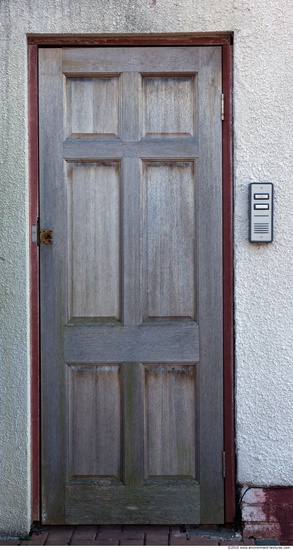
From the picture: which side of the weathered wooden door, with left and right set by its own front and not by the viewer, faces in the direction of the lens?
front

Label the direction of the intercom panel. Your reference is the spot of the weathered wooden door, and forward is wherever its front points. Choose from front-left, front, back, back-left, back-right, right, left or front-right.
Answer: left

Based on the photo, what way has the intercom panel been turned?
toward the camera

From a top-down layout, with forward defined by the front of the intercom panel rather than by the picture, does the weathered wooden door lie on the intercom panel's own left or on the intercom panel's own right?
on the intercom panel's own right

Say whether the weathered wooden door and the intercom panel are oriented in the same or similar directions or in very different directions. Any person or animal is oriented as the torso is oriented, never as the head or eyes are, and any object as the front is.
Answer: same or similar directions

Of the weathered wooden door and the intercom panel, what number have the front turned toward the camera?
2
